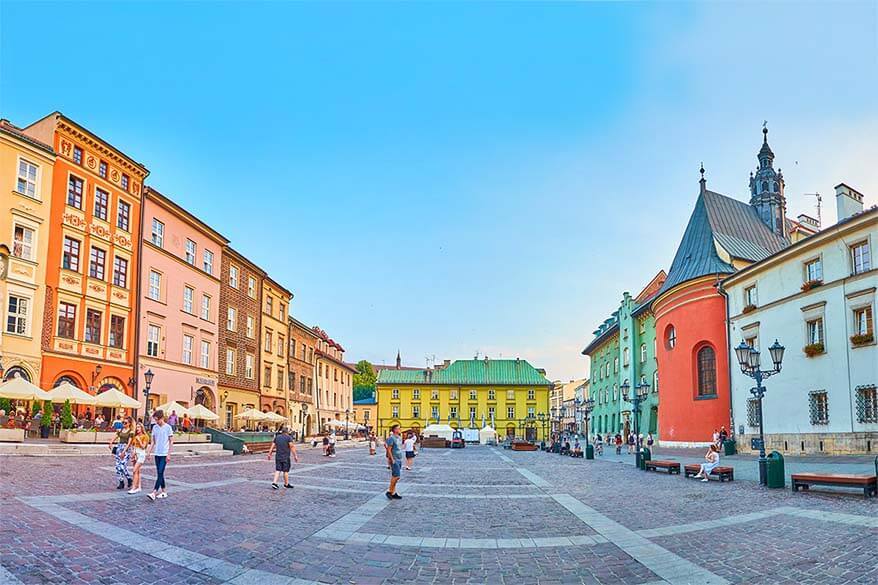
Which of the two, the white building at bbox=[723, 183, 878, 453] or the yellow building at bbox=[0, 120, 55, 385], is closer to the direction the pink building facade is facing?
the white building

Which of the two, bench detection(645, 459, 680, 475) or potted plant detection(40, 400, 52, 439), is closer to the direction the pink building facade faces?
the bench

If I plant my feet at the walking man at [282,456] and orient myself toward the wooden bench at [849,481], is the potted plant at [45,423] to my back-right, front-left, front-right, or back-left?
back-left

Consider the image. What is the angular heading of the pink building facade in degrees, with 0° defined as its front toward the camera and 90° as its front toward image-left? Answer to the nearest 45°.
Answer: approximately 315°

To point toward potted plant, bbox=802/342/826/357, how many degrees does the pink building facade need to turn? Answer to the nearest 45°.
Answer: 0° — it already faces it

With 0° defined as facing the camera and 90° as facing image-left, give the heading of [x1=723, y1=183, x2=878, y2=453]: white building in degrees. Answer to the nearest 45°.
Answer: approximately 45°
